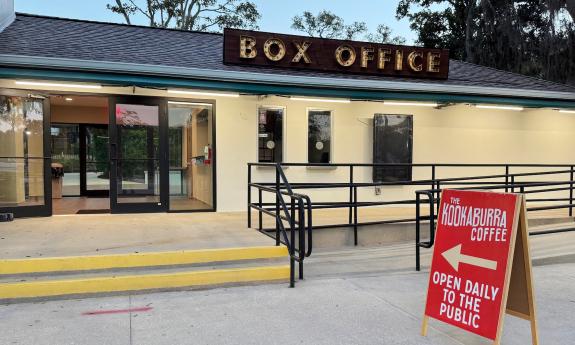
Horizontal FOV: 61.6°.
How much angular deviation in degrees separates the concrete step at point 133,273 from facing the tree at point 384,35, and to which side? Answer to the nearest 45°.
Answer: approximately 135° to its left

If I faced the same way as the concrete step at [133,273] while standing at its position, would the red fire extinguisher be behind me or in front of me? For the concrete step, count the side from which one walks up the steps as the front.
behind

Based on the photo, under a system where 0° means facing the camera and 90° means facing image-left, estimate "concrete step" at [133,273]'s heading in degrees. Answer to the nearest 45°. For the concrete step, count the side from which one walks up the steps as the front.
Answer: approximately 0°

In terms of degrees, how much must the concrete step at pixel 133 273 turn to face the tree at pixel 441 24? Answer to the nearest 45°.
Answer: approximately 135° to its left

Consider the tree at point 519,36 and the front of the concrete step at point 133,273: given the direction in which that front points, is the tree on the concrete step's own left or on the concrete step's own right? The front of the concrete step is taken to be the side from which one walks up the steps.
on the concrete step's own left

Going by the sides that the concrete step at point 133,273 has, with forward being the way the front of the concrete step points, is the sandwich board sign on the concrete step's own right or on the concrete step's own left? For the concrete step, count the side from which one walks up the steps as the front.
on the concrete step's own left

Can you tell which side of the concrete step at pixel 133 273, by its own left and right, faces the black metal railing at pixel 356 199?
left
